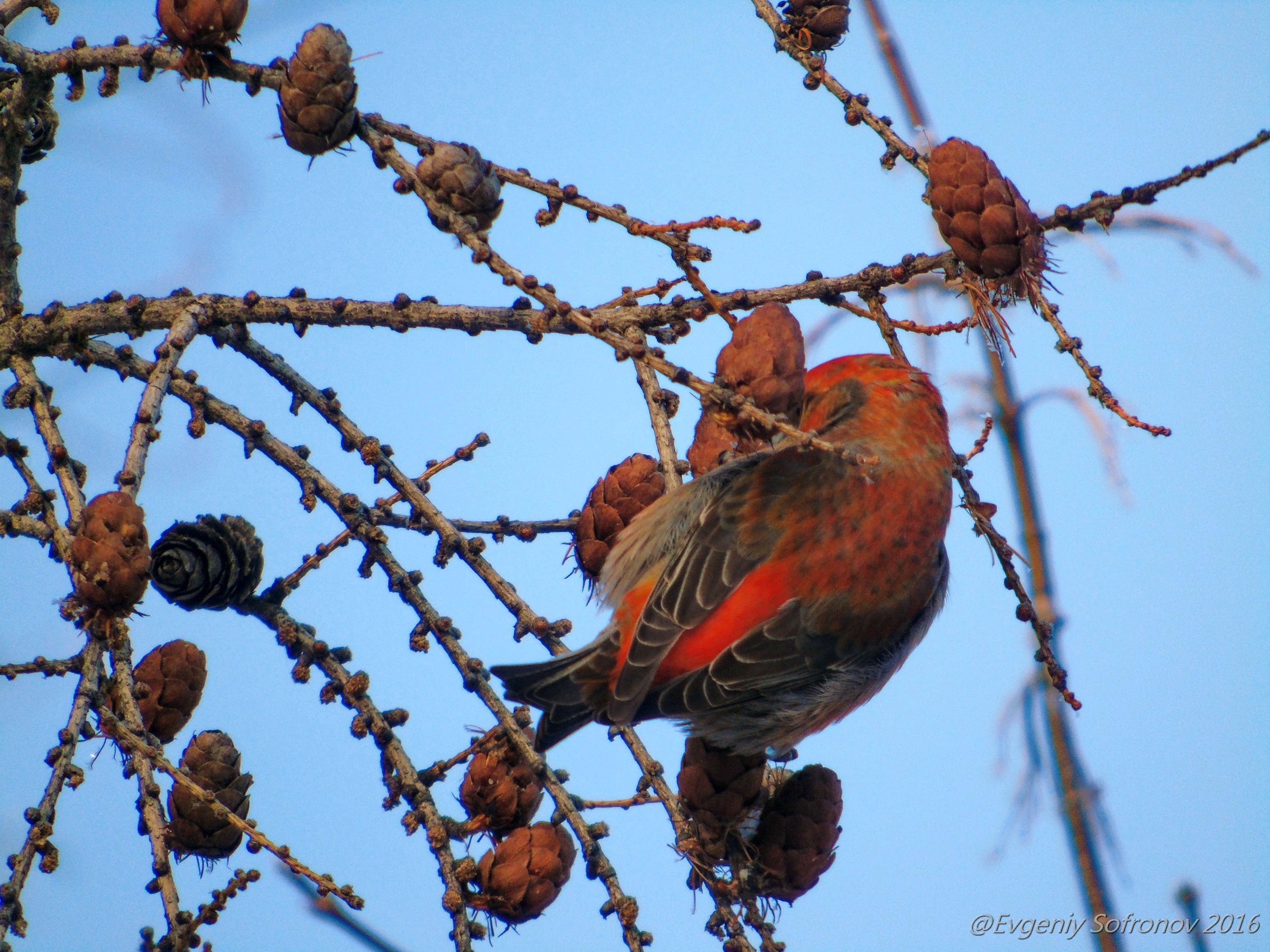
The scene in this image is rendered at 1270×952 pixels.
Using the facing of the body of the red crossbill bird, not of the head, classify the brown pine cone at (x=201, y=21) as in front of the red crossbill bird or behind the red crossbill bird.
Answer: behind

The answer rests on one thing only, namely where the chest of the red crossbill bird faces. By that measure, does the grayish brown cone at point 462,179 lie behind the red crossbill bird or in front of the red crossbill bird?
behind

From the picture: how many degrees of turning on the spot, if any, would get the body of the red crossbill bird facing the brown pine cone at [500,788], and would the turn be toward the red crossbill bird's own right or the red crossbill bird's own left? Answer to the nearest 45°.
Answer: approximately 180°

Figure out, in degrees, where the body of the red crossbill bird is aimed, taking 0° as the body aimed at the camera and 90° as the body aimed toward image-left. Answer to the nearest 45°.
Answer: approximately 225°

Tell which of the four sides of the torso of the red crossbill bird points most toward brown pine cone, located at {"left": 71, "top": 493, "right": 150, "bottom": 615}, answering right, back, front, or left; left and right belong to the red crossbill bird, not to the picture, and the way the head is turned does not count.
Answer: back
